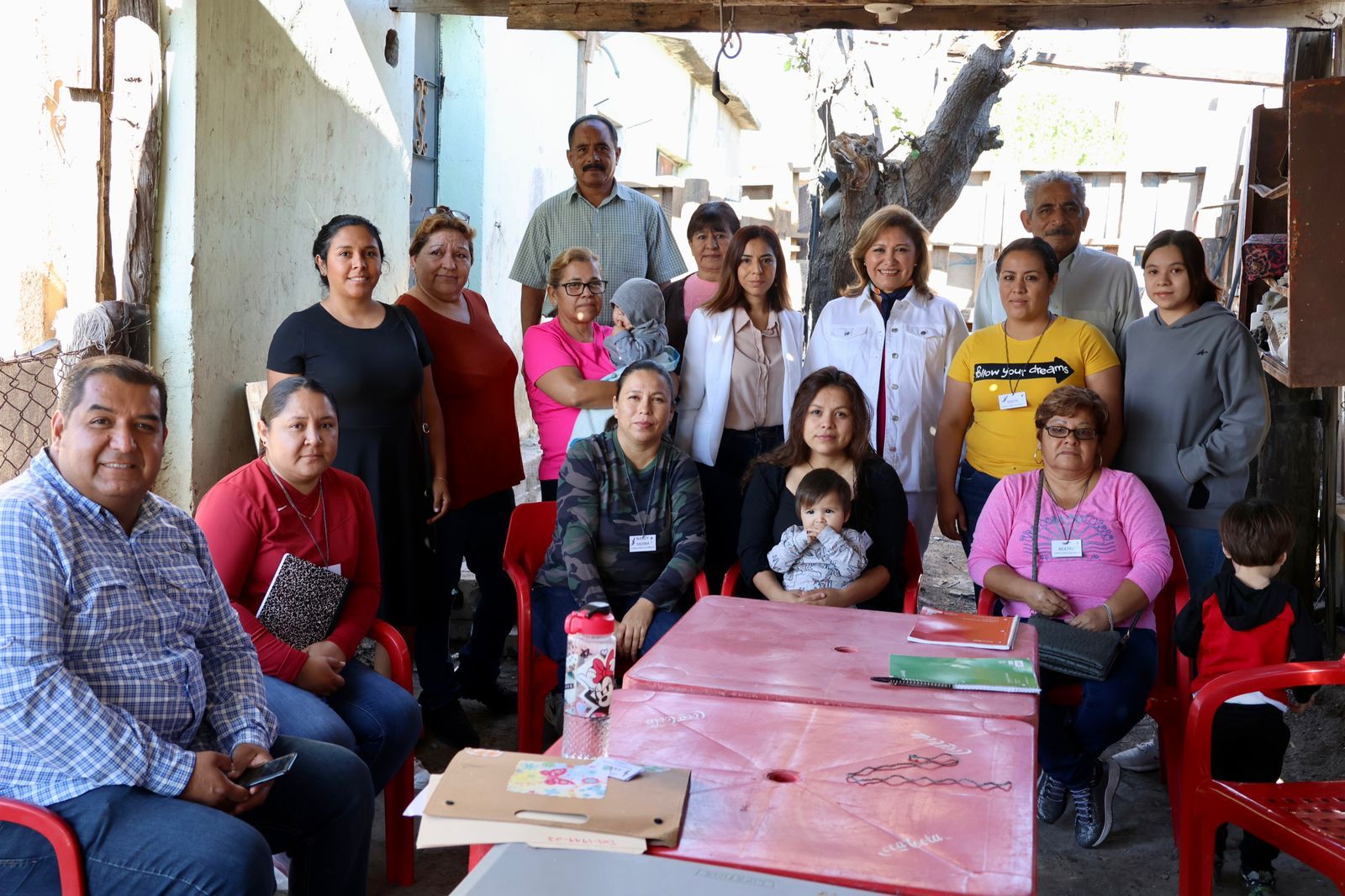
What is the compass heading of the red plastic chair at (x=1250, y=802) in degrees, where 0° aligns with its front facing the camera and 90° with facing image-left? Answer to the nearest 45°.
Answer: approximately 45°

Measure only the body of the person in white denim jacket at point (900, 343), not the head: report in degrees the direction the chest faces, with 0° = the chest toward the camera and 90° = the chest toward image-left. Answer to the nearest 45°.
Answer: approximately 0°

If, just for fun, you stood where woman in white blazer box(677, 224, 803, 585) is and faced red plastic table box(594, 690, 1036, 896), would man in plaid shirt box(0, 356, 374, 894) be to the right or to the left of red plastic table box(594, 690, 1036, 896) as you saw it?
right

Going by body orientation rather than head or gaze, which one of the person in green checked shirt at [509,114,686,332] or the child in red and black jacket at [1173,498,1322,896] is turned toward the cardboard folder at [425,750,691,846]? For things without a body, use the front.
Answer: the person in green checked shirt

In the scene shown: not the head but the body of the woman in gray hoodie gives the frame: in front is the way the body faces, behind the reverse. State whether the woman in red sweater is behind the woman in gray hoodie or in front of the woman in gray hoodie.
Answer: in front

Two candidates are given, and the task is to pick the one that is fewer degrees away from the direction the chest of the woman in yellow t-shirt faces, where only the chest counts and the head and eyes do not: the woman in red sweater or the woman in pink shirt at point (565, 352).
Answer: the woman in red sweater

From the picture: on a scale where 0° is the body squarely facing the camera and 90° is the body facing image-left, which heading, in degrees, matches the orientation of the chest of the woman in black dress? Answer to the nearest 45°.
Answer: approximately 0°

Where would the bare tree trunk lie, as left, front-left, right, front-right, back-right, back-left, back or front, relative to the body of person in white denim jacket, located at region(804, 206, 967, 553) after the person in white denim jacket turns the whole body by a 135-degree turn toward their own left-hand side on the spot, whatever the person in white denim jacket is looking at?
front-left
